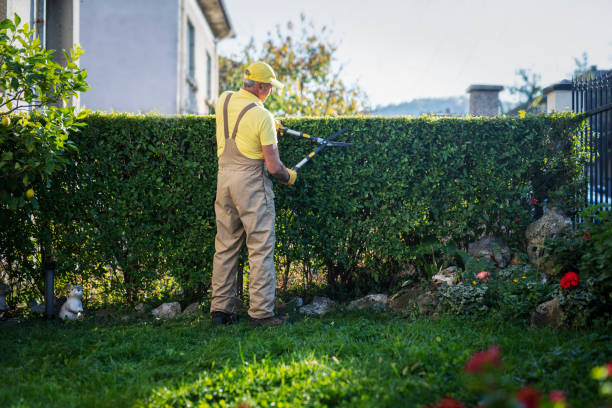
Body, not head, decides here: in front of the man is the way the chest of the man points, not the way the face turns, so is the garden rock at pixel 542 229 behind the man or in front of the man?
in front

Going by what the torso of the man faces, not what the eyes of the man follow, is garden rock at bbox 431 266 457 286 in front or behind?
in front

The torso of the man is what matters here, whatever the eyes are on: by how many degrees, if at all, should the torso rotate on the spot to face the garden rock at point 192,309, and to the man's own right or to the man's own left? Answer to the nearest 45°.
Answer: approximately 90° to the man's own left

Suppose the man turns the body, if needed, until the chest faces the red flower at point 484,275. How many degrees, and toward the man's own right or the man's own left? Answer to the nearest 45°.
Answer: approximately 45° to the man's own right

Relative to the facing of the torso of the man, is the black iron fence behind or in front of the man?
in front

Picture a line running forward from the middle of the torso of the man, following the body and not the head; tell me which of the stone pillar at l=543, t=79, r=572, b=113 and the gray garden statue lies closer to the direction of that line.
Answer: the stone pillar

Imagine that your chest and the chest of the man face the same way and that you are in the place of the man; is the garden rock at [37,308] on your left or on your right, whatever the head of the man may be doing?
on your left

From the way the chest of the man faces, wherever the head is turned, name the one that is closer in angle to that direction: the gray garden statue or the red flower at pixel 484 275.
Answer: the red flower

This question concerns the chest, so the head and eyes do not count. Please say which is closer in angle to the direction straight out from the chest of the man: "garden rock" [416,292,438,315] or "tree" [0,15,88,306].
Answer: the garden rock

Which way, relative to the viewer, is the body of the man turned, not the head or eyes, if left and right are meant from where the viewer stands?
facing away from the viewer and to the right of the viewer

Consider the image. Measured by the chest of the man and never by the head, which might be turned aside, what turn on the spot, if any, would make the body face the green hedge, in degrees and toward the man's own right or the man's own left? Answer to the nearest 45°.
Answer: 0° — they already face it

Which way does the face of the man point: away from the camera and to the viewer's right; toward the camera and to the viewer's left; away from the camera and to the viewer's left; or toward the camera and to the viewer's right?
away from the camera and to the viewer's right

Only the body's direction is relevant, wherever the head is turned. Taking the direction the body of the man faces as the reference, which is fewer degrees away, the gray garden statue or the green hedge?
the green hedge
